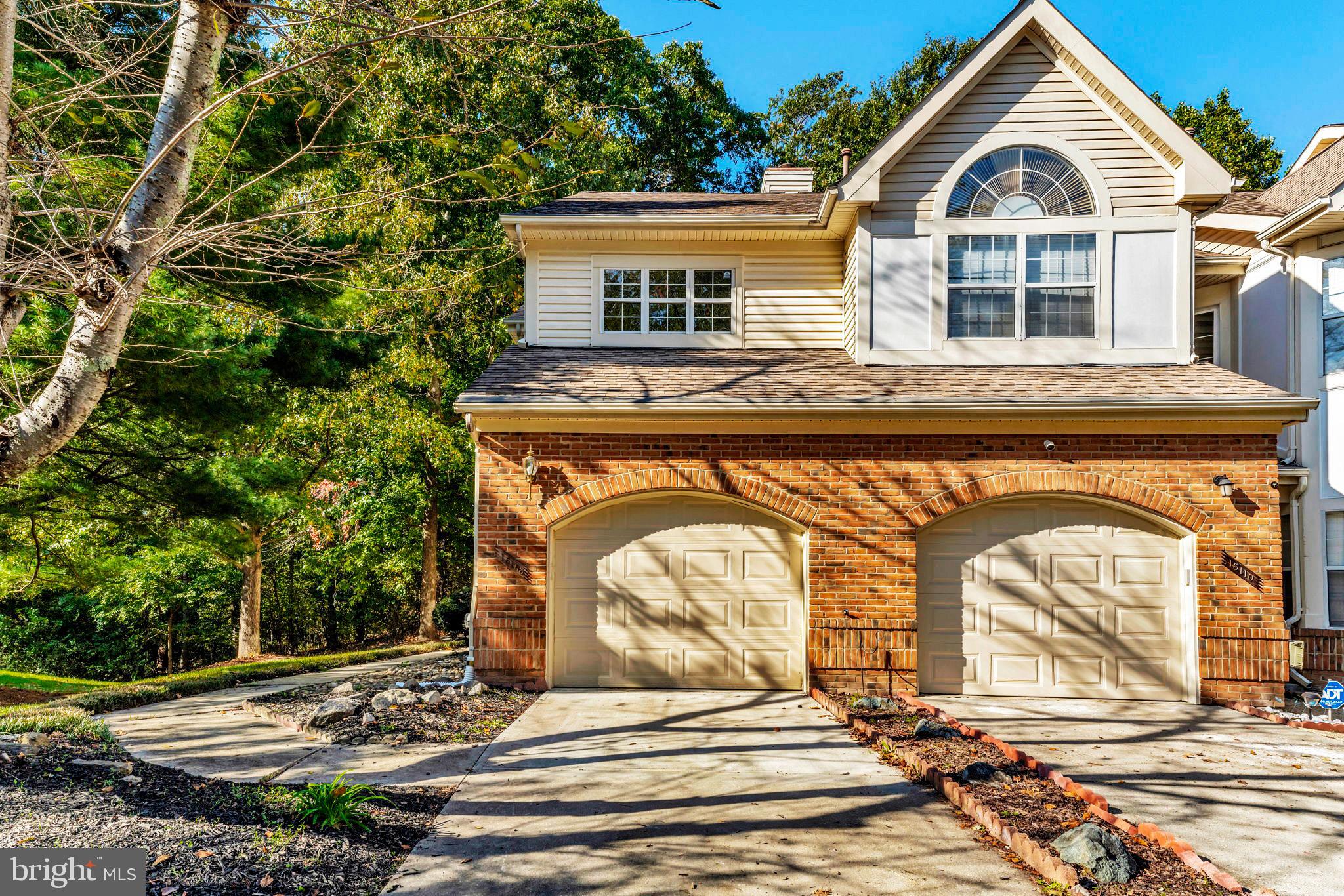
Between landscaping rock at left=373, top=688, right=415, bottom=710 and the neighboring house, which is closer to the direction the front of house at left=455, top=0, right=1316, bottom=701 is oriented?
the landscaping rock

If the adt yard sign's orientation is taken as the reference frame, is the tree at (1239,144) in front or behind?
behind

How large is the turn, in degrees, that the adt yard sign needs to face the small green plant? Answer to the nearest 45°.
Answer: approximately 45° to its right

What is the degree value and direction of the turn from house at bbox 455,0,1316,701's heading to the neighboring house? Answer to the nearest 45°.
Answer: approximately 135° to its left

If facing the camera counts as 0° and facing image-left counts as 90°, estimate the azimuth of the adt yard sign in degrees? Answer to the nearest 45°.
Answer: approximately 0°

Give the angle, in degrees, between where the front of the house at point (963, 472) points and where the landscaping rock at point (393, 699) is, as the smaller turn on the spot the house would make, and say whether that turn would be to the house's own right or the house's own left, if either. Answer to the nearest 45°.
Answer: approximately 45° to the house's own right

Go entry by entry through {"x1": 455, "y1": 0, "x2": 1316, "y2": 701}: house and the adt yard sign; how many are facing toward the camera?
2

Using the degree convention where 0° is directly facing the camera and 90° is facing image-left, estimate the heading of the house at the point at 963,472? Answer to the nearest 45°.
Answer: approximately 0°

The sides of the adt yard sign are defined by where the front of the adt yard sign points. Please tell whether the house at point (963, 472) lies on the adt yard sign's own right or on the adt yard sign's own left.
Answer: on the adt yard sign's own right

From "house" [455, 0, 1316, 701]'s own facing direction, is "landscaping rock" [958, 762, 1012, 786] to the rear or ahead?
ahead

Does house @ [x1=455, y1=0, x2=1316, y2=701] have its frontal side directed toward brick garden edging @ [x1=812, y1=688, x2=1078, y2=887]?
yes

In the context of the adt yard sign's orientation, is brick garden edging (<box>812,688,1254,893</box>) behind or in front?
in front
